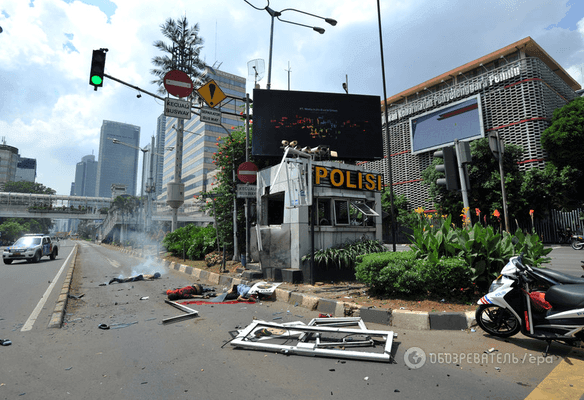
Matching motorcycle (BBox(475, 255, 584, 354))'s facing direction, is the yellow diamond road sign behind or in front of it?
in front

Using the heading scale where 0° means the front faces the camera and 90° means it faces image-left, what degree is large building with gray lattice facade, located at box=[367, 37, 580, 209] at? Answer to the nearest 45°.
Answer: approximately 45°

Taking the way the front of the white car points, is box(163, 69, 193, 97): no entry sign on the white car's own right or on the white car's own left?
on the white car's own left

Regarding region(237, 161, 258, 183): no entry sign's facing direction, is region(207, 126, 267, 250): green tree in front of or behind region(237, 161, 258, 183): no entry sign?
behind

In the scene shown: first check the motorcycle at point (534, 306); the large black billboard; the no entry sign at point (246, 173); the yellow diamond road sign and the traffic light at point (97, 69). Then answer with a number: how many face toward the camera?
4

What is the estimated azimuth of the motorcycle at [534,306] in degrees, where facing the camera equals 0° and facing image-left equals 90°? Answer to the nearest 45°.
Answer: approximately 90°

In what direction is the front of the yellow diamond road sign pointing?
toward the camera

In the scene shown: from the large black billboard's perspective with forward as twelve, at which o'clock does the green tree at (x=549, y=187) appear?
The green tree is roughly at 8 o'clock from the large black billboard.

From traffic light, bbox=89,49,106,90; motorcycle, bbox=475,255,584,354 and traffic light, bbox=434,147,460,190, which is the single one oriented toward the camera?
traffic light, bbox=89,49,106,90

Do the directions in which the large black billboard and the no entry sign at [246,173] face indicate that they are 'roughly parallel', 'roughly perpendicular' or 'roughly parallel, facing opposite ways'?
roughly parallel

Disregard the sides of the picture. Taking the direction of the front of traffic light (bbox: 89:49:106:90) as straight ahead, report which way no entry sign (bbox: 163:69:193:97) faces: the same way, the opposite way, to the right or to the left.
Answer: the same way

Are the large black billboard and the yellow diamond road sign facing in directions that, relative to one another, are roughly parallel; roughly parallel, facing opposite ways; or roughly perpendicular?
roughly parallel

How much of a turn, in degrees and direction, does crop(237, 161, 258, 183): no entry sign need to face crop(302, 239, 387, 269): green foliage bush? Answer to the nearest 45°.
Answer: approximately 45° to its left

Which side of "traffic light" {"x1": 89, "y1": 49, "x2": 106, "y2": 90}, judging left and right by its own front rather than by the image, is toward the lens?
front

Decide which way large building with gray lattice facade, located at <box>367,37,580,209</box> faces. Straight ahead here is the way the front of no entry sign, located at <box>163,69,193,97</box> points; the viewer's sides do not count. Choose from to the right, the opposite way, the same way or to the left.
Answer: to the right

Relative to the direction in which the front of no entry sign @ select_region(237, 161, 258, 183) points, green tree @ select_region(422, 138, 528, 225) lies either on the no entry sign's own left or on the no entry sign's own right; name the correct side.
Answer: on the no entry sign's own left

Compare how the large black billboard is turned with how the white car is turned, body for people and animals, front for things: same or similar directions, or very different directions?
same or similar directions

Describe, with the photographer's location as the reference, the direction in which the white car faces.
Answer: facing the viewer and to the left of the viewer

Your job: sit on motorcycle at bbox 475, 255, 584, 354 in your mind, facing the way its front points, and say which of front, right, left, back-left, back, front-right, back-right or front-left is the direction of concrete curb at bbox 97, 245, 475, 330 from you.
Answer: front
